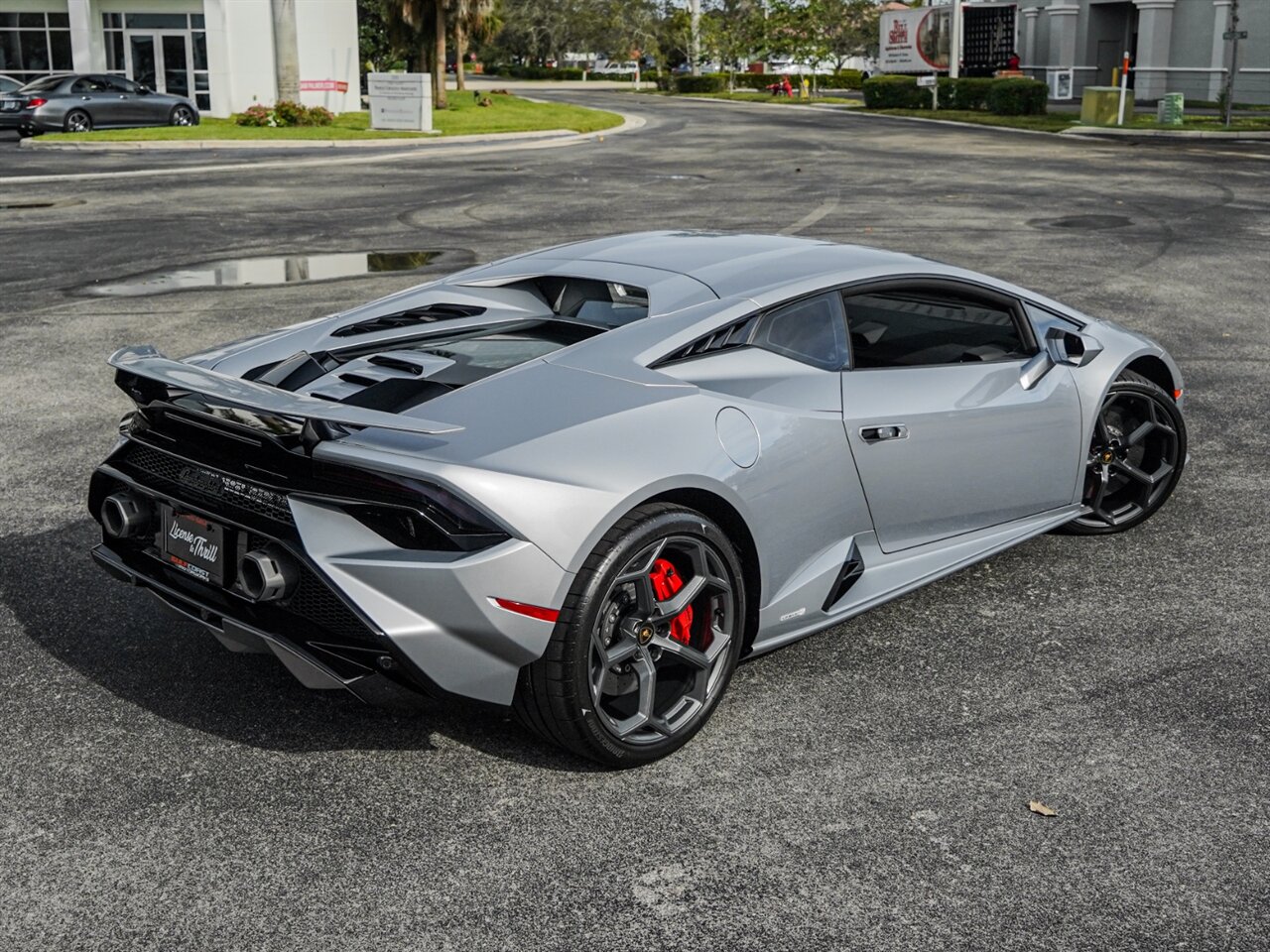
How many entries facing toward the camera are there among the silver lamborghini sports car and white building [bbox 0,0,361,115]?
1

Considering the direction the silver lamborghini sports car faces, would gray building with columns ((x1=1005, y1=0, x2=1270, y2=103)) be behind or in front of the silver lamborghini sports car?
in front

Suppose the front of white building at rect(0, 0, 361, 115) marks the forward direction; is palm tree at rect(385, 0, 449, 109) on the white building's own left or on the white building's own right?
on the white building's own left

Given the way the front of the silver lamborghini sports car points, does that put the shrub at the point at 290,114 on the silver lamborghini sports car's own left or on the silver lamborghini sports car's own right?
on the silver lamborghini sports car's own left

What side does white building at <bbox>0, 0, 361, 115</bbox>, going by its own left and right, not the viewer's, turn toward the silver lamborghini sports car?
front

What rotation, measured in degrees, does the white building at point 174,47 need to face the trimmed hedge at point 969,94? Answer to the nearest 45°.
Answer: approximately 90° to its left

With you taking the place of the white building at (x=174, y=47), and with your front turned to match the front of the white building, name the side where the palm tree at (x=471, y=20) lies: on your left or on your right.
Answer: on your left

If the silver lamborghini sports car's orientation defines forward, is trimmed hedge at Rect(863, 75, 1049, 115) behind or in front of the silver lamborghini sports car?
in front

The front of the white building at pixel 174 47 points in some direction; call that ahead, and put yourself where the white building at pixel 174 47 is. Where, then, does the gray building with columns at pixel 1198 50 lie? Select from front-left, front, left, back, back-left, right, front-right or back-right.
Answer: left

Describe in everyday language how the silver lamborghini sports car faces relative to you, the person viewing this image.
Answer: facing away from the viewer and to the right of the viewer
